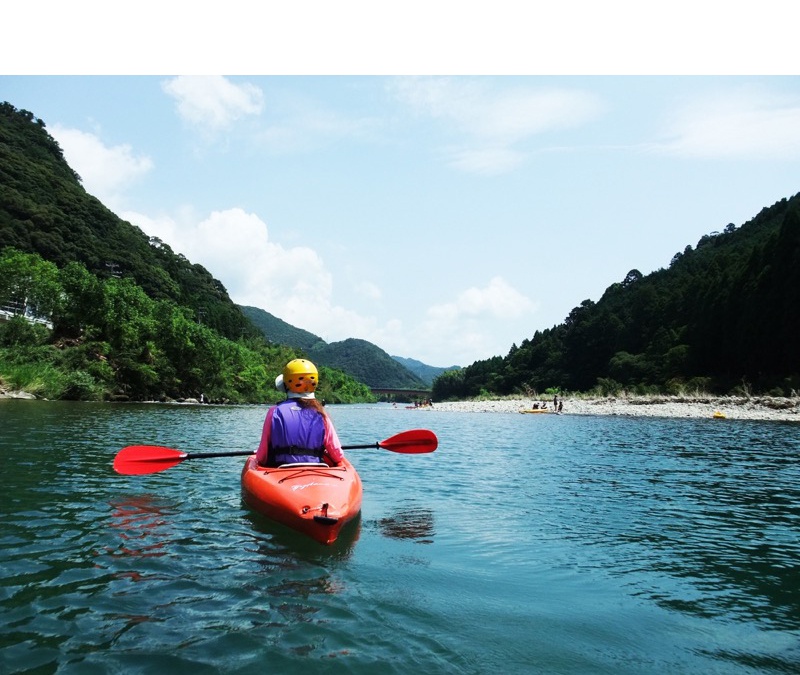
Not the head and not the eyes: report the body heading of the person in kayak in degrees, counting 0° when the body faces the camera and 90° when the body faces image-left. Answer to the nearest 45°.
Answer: approximately 180°
